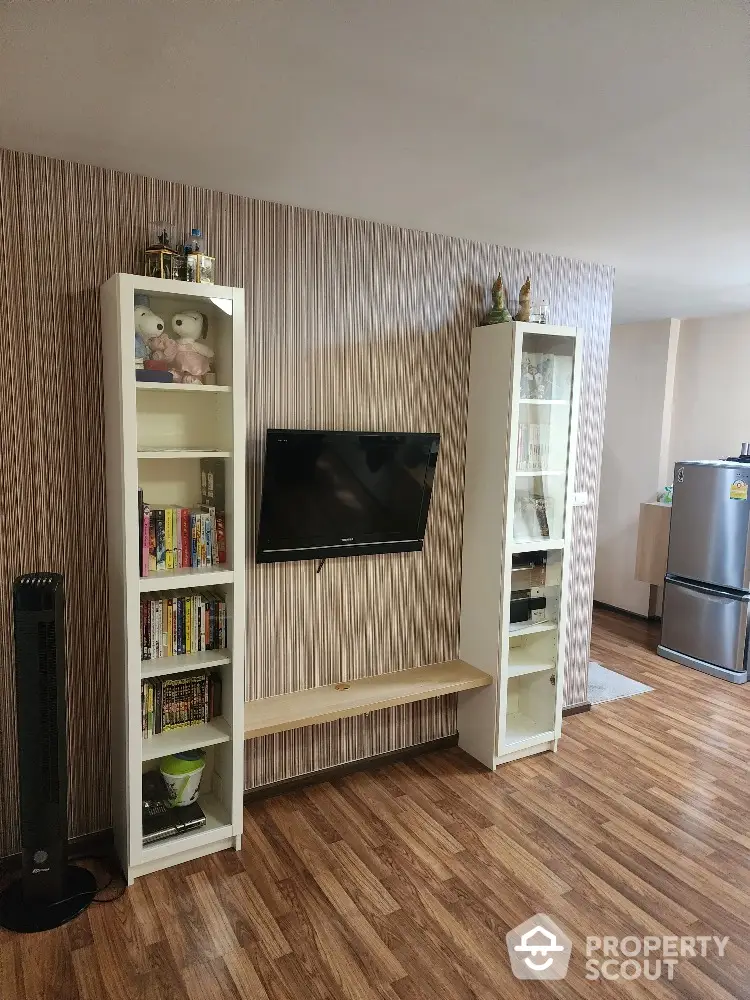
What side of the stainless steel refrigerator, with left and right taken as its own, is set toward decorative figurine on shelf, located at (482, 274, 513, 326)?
front

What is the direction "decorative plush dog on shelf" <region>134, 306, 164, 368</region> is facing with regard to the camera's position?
facing the viewer and to the right of the viewer

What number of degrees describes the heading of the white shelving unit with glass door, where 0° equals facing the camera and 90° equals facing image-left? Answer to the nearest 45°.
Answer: approximately 315°

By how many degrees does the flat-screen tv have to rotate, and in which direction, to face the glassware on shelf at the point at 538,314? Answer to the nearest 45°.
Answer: approximately 90° to its left

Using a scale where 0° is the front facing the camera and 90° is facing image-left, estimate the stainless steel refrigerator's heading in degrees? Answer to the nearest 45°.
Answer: approximately 45°

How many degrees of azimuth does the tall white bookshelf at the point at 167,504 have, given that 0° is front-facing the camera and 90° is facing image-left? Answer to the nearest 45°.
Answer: approximately 315°

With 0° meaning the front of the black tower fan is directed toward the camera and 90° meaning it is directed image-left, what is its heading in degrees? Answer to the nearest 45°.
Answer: approximately 0°

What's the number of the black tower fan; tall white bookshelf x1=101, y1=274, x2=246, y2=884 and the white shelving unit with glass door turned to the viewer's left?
0

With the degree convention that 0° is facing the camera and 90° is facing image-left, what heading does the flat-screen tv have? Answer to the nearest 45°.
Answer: approximately 315°

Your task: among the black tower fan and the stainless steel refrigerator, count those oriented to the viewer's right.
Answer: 0

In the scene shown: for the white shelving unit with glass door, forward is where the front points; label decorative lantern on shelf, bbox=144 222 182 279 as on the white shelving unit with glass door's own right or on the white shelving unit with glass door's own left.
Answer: on the white shelving unit with glass door's own right

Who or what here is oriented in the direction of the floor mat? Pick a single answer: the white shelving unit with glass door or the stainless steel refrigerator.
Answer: the stainless steel refrigerator
